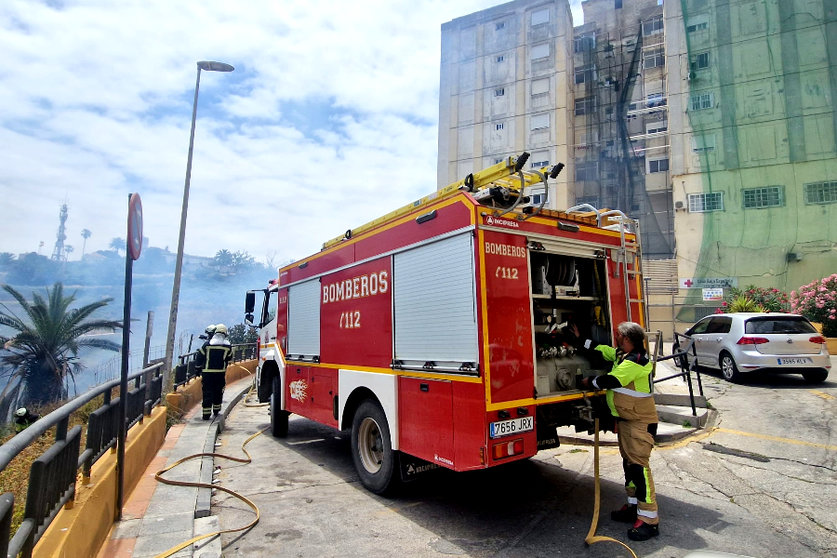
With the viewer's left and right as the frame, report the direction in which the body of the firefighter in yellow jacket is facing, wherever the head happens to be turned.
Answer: facing to the left of the viewer

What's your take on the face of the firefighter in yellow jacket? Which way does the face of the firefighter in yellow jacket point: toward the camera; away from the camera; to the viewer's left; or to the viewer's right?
to the viewer's left

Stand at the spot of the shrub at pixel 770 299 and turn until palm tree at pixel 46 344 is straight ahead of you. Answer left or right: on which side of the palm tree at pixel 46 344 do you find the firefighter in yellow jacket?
left

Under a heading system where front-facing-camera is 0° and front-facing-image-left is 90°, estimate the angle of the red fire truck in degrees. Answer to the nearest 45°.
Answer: approximately 135°

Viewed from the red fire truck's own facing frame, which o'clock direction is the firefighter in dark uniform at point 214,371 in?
The firefighter in dark uniform is roughly at 12 o'clock from the red fire truck.

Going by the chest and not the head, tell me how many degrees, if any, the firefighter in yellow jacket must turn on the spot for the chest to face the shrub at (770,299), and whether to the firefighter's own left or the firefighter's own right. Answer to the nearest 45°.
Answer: approximately 90° to the firefighter's own right
